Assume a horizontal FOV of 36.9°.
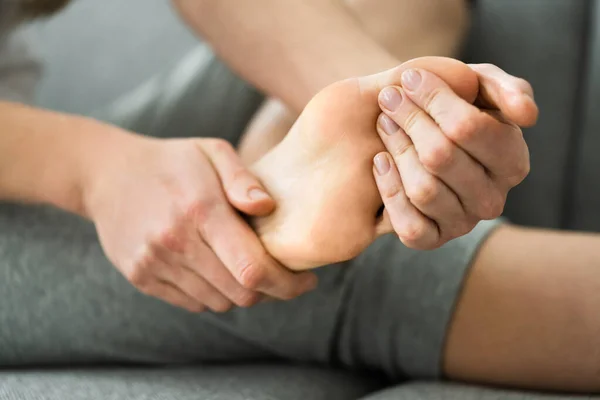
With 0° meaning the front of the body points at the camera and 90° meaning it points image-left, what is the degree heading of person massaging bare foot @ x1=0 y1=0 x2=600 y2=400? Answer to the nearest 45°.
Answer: approximately 0°
